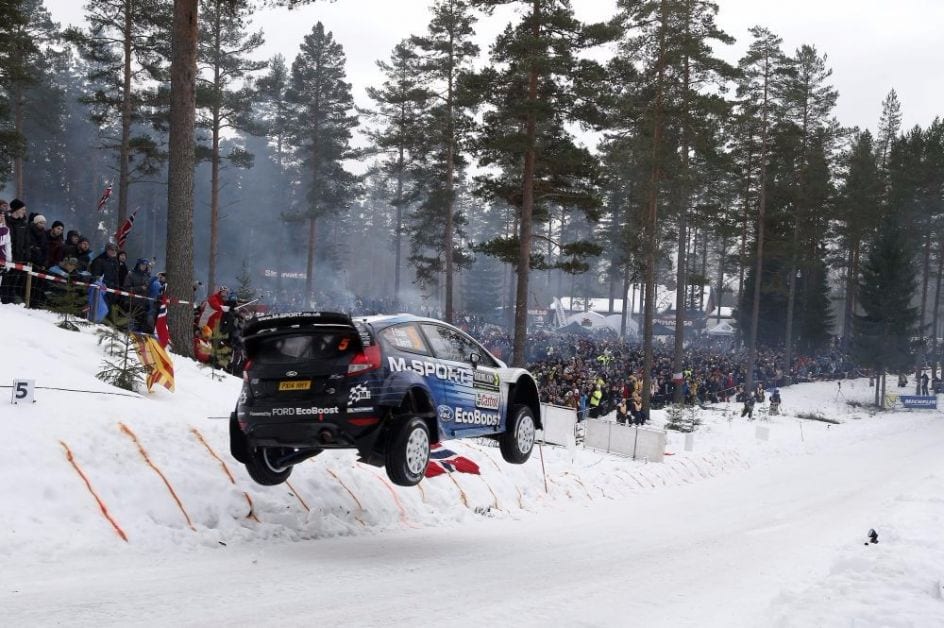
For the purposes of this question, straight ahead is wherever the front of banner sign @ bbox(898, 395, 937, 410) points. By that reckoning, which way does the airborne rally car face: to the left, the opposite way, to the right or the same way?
the opposite way

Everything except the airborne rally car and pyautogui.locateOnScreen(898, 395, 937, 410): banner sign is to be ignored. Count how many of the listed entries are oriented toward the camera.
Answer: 1

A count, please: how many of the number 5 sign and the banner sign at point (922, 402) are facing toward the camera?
2

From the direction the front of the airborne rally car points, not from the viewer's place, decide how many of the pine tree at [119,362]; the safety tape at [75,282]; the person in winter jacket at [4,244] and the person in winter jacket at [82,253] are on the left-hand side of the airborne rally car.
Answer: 4

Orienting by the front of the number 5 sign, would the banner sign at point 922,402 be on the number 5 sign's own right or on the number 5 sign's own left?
on the number 5 sign's own left

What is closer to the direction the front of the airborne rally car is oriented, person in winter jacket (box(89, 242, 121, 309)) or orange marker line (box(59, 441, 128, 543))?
the person in winter jacket

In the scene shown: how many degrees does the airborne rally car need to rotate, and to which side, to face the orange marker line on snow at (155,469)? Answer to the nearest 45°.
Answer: approximately 135° to its left

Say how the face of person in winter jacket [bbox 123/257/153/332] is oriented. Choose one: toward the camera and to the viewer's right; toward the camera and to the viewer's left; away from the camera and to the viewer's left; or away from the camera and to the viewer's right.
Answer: toward the camera and to the viewer's right

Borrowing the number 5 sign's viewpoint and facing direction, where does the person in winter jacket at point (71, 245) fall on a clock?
The person in winter jacket is roughly at 6 o'clock from the number 5 sign.

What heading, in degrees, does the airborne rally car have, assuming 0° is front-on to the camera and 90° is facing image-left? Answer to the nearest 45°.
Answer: approximately 225°

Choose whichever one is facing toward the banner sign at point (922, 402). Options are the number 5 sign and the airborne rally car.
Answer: the airborne rally car

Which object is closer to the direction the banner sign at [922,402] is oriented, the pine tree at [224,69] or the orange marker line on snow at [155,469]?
the orange marker line on snow

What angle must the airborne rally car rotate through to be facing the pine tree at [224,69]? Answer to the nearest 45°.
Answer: approximately 45° to its left
